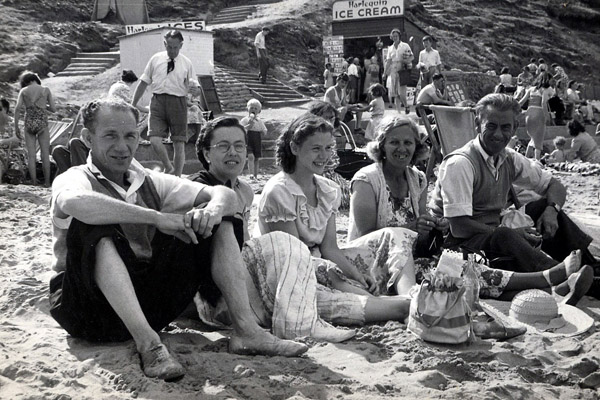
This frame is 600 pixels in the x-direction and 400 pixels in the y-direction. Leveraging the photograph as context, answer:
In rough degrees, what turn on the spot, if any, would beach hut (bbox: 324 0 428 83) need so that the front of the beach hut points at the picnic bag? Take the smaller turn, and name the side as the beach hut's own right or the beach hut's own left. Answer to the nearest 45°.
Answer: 0° — it already faces it

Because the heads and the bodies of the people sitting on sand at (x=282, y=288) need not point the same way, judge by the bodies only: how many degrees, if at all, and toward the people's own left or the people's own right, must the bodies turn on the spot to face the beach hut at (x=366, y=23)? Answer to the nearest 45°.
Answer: approximately 135° to the people's own left

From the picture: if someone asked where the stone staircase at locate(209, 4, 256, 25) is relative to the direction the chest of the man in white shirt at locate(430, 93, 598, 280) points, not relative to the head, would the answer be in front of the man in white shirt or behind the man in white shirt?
behind

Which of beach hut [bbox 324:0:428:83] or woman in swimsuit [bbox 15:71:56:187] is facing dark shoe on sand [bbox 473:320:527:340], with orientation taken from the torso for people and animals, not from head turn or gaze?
the beach hut

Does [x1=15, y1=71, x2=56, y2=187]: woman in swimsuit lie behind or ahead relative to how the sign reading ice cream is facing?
ahead

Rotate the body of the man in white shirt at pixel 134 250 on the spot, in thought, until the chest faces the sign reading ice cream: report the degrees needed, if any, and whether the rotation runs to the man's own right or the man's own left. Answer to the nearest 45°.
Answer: approximately 135° to the man's own left

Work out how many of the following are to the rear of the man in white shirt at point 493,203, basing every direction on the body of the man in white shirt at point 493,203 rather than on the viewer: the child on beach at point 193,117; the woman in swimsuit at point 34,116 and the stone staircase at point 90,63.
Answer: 3

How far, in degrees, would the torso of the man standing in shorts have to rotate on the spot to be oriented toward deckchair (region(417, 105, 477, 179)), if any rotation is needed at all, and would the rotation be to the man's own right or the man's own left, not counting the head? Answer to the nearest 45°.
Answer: approximately 90° to the man's own left

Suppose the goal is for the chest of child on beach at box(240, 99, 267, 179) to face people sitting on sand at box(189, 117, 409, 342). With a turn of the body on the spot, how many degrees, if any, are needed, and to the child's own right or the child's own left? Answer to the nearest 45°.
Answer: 0° — they already face them

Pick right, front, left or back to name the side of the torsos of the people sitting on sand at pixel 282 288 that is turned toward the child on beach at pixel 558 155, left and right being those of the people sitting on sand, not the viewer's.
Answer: left

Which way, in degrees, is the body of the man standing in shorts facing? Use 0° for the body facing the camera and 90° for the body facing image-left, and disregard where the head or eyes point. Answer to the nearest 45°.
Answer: approximately 0°
